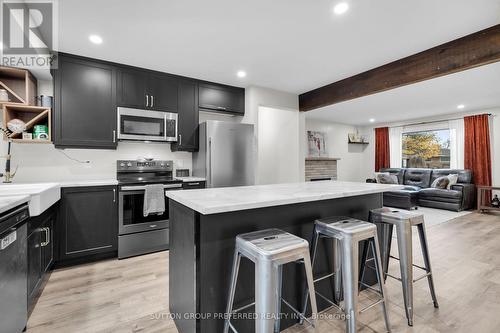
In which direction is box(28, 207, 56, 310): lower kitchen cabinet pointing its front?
to the viewer's right

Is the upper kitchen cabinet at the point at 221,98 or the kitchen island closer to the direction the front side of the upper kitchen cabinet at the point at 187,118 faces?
the kitchen island

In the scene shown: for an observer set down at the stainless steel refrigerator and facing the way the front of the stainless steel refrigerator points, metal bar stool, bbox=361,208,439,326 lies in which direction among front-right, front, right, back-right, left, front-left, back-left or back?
front

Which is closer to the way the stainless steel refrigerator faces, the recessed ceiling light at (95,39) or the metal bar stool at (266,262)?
the metal bar stool

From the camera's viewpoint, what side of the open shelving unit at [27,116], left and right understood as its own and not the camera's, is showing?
front

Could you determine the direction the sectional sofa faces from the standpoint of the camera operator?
facing the viewer and to the left of the viewer

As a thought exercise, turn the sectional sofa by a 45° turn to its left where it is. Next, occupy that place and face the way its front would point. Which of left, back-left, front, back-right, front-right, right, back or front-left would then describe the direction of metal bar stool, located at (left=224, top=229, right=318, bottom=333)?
front

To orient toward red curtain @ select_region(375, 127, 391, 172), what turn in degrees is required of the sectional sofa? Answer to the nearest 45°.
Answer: approximately 90° to its right

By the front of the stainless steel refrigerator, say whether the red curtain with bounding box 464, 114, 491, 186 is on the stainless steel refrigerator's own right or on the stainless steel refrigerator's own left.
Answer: on the stainless steel refrigerator's own left

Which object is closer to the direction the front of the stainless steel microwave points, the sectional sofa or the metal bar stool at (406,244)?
the metal bar stool

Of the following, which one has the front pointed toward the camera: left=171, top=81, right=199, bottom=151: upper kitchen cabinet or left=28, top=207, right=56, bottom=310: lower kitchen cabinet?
the upper kitchen cabinet
